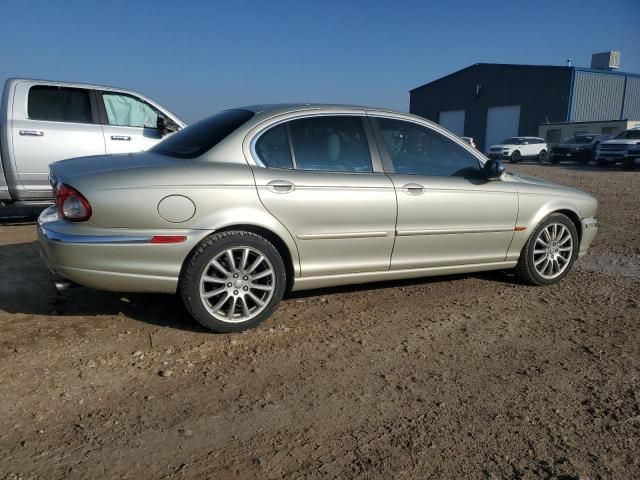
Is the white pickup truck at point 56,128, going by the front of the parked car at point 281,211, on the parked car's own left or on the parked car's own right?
on the parked car's own left

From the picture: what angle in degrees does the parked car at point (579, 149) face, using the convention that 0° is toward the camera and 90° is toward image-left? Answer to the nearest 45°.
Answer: approximately 45°

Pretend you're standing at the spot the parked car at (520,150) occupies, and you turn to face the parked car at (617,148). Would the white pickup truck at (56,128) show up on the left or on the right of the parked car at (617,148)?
right

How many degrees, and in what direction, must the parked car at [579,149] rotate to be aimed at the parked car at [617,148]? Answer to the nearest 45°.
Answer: approximately 90° to its left

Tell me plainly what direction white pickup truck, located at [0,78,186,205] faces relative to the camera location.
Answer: facing to the right of the viewer

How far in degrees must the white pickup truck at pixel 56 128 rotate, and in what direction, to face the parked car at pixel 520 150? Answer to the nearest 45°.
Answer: approximately 45° to its left

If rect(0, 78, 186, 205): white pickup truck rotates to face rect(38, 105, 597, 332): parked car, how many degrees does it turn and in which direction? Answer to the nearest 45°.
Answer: approximately 90° to its right

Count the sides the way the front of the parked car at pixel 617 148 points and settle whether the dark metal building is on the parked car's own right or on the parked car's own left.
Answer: on the parked car's own right

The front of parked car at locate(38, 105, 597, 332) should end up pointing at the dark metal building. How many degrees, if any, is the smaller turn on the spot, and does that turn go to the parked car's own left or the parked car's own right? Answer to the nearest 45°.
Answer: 0° — it already faces it

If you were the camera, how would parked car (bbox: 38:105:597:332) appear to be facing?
facing away from the viewer and to the right of the viewer

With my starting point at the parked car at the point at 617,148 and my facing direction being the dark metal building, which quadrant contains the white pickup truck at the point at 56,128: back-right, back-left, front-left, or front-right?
back-left
